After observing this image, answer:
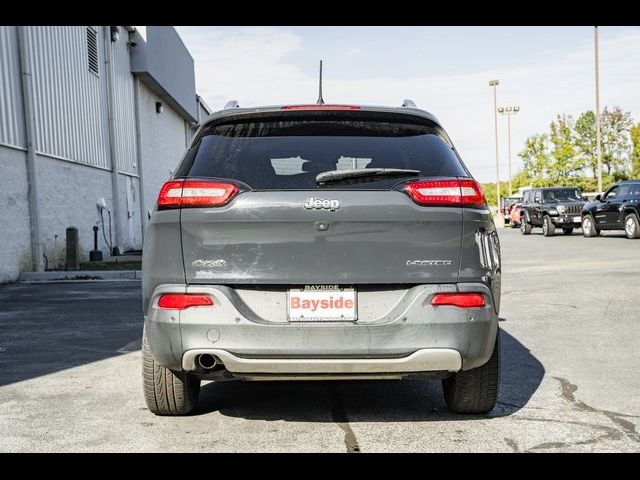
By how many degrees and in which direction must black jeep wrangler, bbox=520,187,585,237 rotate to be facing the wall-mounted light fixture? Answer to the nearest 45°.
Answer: approximately 90° to its right

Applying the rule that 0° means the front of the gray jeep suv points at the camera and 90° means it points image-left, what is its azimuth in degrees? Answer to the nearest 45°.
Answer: approximately 180°

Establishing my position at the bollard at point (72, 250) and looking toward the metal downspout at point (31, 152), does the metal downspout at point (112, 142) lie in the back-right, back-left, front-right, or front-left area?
back-right

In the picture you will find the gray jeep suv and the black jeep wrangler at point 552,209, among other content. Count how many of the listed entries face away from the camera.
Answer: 1

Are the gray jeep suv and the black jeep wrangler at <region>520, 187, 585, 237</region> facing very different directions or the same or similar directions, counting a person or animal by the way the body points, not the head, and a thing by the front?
very different directions

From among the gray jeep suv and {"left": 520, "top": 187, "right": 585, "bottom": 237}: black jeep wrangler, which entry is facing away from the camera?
the gray jeep suv

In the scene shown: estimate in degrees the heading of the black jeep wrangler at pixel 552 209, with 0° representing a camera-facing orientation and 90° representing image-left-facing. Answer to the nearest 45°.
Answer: approximately 315°
